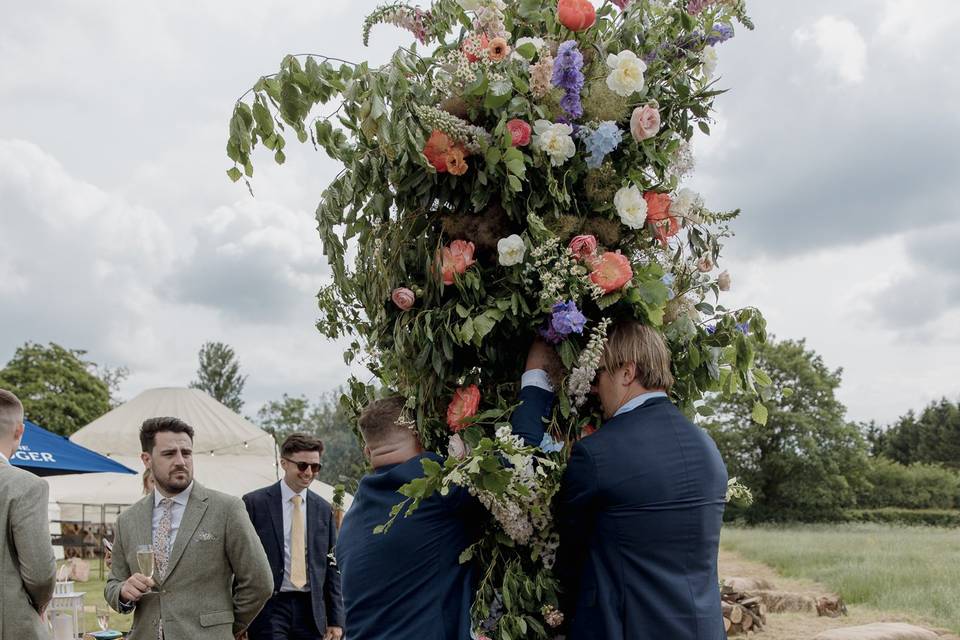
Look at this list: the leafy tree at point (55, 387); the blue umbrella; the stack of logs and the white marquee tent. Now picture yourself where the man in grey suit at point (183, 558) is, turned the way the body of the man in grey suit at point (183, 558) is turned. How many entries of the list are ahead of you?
0

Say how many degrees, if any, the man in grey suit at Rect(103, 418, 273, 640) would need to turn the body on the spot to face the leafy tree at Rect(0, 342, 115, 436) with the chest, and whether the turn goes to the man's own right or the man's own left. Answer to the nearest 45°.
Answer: approximately 135° to the man's own right

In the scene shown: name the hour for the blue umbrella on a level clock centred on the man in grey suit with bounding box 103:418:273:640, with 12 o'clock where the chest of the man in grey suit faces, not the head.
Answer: The blue umbrella is roughly at 4 o'clock from the man in grey suit.

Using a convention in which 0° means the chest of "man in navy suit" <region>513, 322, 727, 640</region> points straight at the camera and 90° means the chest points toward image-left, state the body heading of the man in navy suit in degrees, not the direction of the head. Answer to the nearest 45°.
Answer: approximately 135°

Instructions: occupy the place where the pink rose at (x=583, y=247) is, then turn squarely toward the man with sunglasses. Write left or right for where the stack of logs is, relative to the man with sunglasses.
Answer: right

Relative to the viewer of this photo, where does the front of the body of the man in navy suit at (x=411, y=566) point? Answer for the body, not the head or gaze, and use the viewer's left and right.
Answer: facing away from the viewer and to the right of the viewer

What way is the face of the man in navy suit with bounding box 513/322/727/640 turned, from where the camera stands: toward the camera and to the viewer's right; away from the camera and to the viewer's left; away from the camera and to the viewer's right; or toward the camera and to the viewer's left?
away from the camera and to the viewer's left

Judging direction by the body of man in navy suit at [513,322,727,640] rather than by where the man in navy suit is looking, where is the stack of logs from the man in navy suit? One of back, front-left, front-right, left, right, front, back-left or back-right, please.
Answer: front-right

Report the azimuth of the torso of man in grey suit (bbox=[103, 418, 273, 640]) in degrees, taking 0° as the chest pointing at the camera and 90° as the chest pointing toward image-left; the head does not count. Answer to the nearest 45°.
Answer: approximately 45°

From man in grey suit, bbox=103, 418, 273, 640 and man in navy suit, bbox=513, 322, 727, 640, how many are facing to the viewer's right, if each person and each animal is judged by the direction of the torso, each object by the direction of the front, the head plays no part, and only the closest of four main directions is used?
0

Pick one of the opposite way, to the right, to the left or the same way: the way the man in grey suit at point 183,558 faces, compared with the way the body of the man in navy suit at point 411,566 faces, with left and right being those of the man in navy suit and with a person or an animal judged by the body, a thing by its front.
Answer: the opposite way

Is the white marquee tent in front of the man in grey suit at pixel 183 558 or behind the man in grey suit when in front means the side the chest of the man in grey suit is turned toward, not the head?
behind

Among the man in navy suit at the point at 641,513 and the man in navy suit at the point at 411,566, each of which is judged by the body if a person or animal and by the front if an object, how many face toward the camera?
0

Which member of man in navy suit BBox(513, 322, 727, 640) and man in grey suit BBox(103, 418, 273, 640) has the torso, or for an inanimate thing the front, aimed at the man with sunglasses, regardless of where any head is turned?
the man in navy suit

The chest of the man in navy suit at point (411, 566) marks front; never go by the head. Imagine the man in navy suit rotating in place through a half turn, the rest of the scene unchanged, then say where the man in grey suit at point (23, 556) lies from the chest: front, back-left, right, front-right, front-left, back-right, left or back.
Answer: right

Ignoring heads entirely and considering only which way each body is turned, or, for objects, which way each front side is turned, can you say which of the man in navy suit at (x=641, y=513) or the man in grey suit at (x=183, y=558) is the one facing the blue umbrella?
the man in navy suit

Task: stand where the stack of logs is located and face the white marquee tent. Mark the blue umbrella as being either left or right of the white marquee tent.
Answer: left
